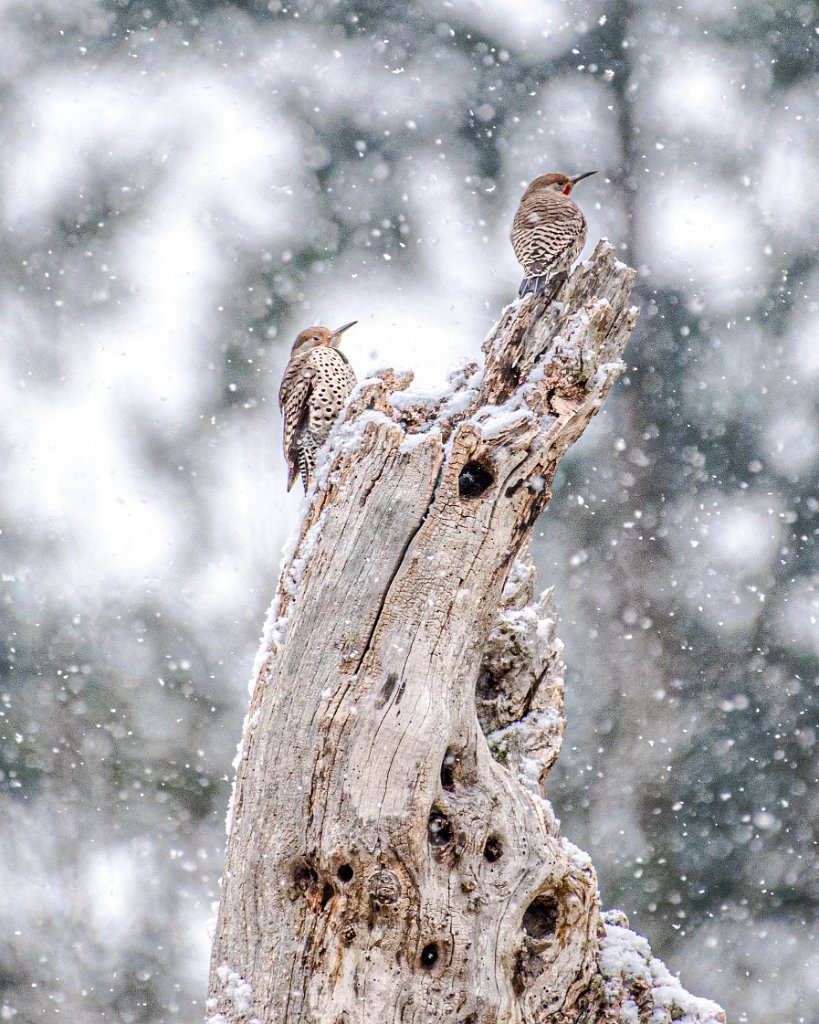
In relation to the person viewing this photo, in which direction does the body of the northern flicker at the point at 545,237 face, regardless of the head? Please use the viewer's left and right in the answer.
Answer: facing away from the viewer and to the right of the viewer
